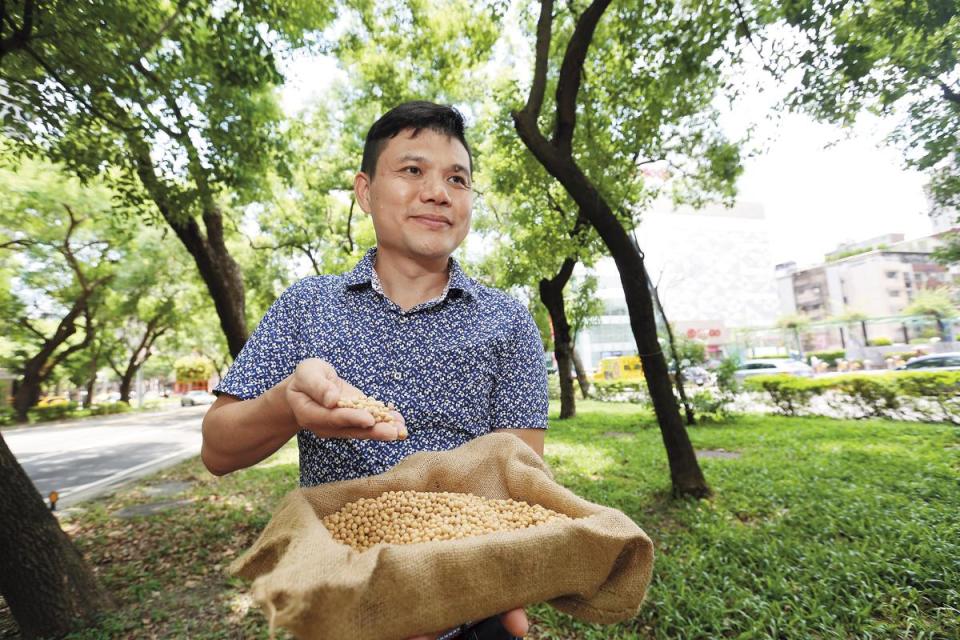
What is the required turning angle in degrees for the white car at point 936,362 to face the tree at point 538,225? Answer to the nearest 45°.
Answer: approximately 45° to its left

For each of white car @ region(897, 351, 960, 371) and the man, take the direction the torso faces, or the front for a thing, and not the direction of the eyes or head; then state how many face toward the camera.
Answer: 1

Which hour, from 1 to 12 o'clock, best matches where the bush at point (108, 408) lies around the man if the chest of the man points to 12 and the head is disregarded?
The bush is roughly at 5 o'clock from the man.

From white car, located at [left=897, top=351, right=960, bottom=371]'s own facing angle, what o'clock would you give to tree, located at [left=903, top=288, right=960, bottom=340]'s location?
The tree is roughly at 3 o'clock from the white car.

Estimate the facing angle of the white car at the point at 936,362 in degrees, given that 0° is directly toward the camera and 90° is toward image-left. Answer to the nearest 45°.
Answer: approximately 90°

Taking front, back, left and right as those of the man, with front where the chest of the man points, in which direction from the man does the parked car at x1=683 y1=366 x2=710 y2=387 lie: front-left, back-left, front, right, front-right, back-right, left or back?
back-left

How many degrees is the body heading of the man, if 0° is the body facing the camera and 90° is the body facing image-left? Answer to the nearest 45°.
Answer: approximately 0°
